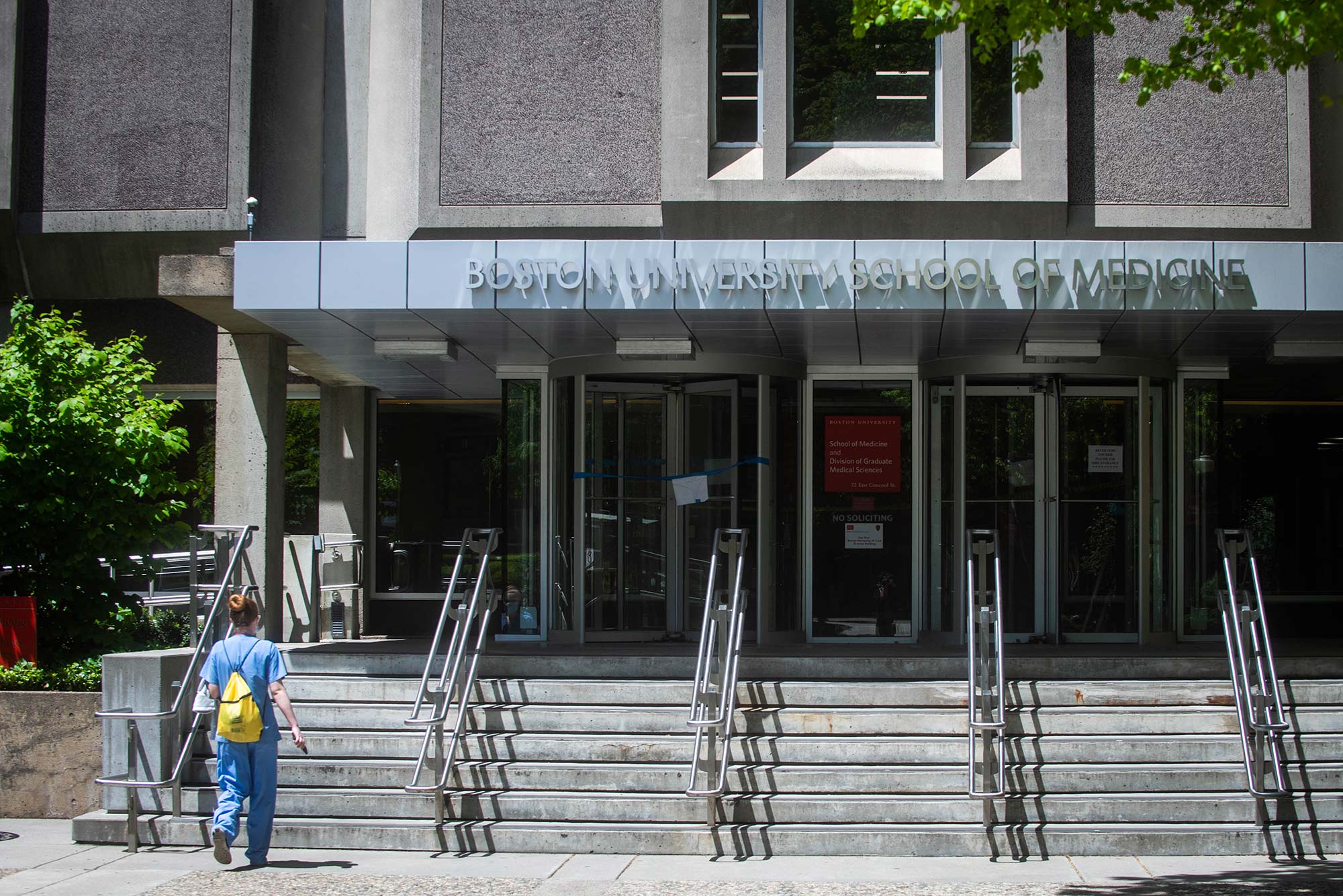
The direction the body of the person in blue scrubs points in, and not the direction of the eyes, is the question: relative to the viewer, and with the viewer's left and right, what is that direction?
facing away from the viewer

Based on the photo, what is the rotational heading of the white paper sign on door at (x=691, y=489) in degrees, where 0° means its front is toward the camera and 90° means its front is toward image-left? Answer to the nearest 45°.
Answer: approximately 0°

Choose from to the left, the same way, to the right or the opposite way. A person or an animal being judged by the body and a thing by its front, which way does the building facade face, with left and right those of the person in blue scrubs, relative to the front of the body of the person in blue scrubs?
the opposite way

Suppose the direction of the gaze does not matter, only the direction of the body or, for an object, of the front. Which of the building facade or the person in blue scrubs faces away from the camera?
the person in blue scrubs

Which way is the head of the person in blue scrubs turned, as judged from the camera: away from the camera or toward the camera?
away from the camera

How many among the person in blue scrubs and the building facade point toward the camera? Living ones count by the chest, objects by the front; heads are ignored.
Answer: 1

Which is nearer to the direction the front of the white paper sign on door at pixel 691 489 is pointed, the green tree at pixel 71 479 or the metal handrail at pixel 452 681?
the metal handrail

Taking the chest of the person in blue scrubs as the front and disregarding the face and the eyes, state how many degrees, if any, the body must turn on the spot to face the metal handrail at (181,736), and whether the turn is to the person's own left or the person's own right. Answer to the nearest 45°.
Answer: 0° — they already face it
